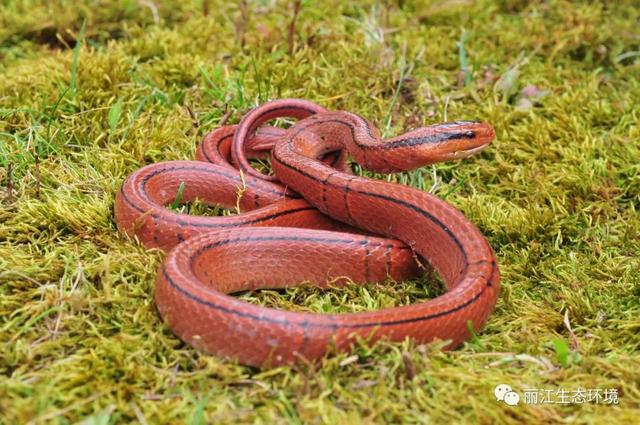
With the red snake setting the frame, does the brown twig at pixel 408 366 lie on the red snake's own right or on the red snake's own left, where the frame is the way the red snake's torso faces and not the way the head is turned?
on the red snake's own right

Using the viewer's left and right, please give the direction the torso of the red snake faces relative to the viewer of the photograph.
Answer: facing to the right of the viewer

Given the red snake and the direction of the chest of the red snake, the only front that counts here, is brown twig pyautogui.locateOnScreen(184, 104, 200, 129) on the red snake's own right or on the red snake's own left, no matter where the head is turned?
on the red snake's own left

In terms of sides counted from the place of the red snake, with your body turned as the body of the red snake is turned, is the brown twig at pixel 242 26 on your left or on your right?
on your left
